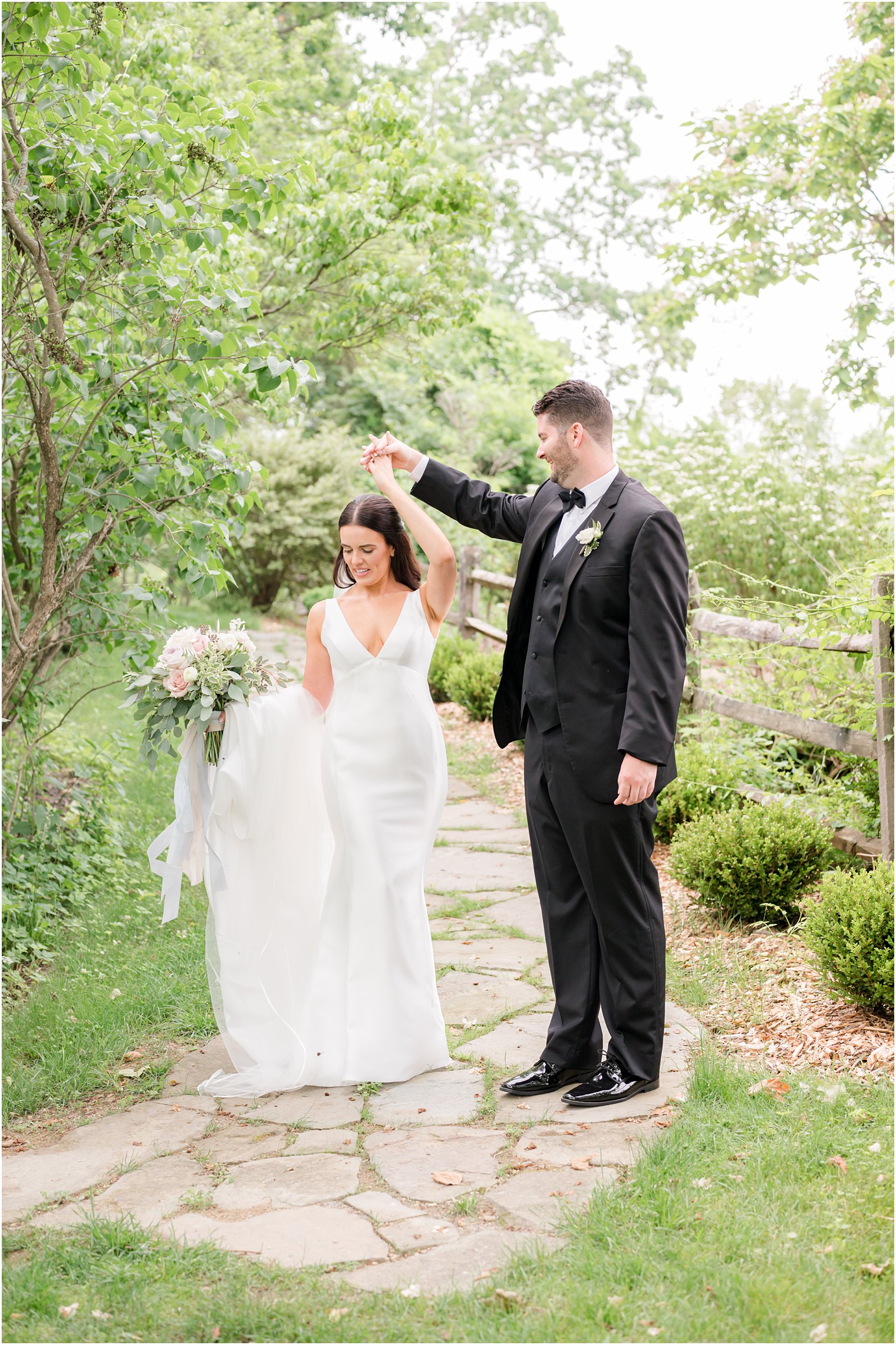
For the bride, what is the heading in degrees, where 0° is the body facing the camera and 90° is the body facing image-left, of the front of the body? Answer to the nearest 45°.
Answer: approximately 0°

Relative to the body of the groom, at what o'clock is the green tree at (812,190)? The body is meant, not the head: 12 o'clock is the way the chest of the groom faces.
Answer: The green tree is roughly at 5 o'clock from the groom.

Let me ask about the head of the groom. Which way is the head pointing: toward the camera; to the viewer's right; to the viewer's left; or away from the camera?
to the viewer's left

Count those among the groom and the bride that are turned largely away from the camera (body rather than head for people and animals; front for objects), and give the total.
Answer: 0

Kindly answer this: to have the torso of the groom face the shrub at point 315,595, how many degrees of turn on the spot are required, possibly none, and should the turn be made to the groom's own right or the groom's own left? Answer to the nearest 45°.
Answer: approximately 135° to the groom's own right

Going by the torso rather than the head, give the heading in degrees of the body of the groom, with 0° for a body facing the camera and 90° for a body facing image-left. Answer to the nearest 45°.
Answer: approximately 45°

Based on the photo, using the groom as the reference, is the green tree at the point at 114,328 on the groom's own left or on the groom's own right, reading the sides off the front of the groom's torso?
on the groom's own right

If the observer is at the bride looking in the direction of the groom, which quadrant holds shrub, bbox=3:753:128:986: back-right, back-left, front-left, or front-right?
back-left

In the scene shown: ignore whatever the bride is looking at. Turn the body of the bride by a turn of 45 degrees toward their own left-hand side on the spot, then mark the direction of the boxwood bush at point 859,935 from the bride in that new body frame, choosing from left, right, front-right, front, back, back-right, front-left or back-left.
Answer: front-left

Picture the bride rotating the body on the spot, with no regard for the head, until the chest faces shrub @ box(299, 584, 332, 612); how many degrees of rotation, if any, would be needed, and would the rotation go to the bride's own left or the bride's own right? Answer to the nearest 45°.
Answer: approximately 180°

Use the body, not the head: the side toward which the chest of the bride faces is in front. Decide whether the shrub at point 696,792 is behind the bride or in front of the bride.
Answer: behind

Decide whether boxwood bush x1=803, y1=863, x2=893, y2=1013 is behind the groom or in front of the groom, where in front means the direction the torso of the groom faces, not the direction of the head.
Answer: behind
